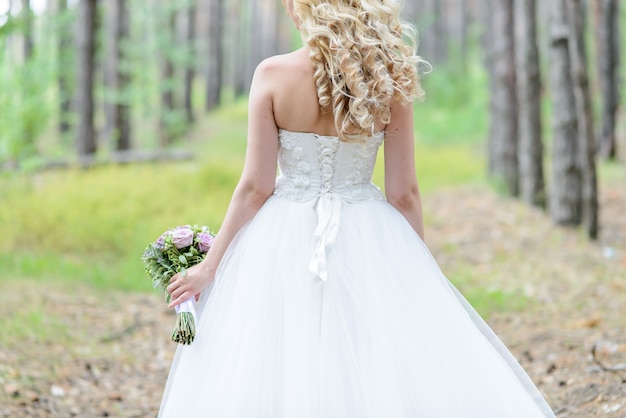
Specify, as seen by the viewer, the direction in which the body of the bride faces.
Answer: away from the camera

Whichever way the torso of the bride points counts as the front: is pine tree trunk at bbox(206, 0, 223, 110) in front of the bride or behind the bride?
in front

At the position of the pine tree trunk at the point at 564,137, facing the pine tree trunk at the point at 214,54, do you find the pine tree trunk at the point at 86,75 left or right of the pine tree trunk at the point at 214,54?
left

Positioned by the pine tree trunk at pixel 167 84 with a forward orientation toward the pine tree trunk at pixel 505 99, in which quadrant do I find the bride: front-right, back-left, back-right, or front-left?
front-right

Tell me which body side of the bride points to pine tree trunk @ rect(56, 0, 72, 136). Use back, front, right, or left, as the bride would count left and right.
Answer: front

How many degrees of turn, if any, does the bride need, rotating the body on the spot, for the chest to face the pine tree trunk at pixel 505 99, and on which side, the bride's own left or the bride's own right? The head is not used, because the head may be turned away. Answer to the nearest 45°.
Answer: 0° — they already face it

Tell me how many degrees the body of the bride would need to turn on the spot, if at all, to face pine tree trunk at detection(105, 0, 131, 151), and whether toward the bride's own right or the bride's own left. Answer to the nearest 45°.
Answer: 0° — they already face it

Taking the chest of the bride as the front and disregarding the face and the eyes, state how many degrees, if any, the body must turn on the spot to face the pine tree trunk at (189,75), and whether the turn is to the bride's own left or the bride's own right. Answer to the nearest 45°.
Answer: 0° — they already face it

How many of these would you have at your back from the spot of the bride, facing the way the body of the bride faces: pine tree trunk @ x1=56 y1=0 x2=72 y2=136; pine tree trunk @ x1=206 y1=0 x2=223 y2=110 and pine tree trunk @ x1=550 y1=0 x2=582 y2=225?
0

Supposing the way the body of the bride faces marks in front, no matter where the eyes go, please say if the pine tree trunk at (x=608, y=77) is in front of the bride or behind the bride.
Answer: in front

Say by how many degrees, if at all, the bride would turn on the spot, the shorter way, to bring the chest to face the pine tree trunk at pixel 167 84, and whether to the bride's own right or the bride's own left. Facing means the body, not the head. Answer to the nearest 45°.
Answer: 0° — they already face it

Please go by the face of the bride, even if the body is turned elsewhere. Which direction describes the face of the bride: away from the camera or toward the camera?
away from the camera
